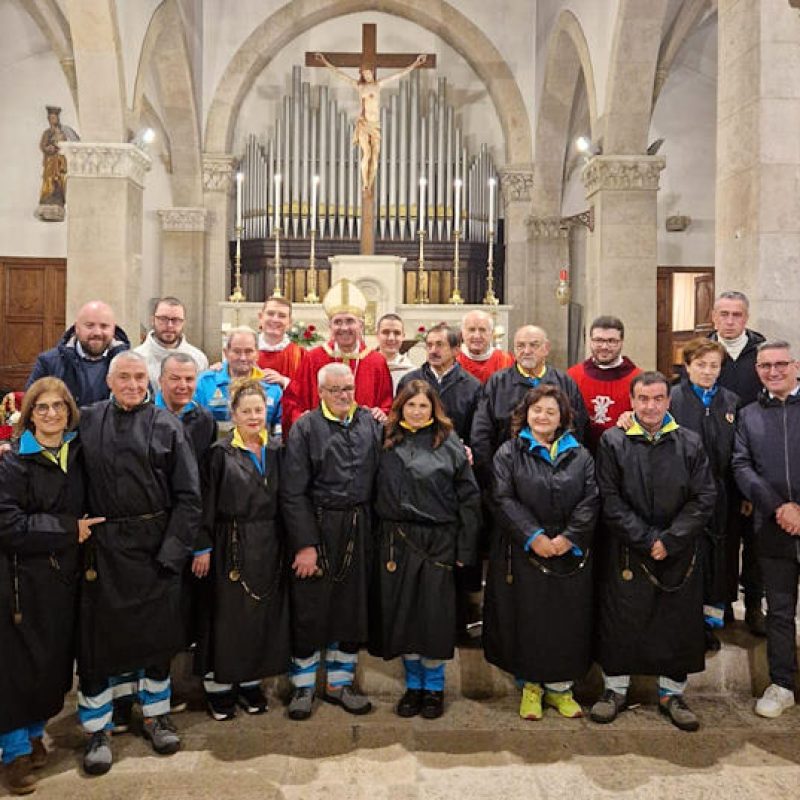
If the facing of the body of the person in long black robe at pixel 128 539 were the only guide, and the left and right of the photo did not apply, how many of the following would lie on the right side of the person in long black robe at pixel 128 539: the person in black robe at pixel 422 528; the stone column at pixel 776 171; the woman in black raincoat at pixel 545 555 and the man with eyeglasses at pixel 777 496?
0

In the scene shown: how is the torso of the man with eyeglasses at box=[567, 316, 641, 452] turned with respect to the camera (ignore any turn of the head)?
toward the camera

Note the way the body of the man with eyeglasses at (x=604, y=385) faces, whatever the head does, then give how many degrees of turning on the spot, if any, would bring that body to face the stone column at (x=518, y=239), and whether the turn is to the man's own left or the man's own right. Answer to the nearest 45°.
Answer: approximately 180°

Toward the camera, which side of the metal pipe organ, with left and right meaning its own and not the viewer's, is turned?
front

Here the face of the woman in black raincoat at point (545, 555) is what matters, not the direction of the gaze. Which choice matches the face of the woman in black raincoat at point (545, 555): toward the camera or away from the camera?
toward the camera

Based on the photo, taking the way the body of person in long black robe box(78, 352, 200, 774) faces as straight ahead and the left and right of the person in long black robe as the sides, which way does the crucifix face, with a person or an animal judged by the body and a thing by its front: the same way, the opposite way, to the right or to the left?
the same way

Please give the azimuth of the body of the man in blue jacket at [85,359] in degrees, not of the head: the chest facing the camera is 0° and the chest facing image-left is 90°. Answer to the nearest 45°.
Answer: approximately 0°

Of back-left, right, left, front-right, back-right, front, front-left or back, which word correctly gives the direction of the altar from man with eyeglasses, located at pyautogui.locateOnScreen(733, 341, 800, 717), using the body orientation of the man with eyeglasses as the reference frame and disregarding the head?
back-right

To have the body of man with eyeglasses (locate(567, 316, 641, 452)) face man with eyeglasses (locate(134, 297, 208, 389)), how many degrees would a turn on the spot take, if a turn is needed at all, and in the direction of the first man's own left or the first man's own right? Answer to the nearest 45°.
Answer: approximately 90° to the first man's own right

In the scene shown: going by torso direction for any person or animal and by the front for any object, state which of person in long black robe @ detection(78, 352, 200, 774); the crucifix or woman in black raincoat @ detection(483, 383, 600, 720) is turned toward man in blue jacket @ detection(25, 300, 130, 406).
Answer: the crucifix

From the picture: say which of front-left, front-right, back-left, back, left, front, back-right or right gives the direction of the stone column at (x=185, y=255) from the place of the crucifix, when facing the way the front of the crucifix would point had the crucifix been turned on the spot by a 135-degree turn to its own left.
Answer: left

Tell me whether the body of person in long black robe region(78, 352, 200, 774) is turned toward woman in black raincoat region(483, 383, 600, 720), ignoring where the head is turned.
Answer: no

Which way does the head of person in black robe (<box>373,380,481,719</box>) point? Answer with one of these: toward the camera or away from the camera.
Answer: toward the camera

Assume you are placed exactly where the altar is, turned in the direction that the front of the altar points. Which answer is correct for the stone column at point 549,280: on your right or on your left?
on your left

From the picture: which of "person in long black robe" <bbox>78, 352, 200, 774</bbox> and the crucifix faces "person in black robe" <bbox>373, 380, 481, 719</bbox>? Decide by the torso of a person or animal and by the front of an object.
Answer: the crucifix

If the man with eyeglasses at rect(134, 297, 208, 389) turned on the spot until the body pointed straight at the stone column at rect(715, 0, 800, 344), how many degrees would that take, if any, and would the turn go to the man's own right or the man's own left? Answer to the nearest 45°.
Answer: approximately 90° to the man's own left

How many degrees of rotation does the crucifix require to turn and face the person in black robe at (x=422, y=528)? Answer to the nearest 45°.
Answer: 0° — it already faces them

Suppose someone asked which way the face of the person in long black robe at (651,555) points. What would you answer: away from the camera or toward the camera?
toward the camera

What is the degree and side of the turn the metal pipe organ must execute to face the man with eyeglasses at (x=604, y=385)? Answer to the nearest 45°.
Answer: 0° — it already faces them

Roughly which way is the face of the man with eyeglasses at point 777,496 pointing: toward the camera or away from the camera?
toward the camera

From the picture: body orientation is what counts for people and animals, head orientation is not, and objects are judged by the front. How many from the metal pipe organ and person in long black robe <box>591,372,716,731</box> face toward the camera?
2

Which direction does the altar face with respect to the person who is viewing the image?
facing the viewer
